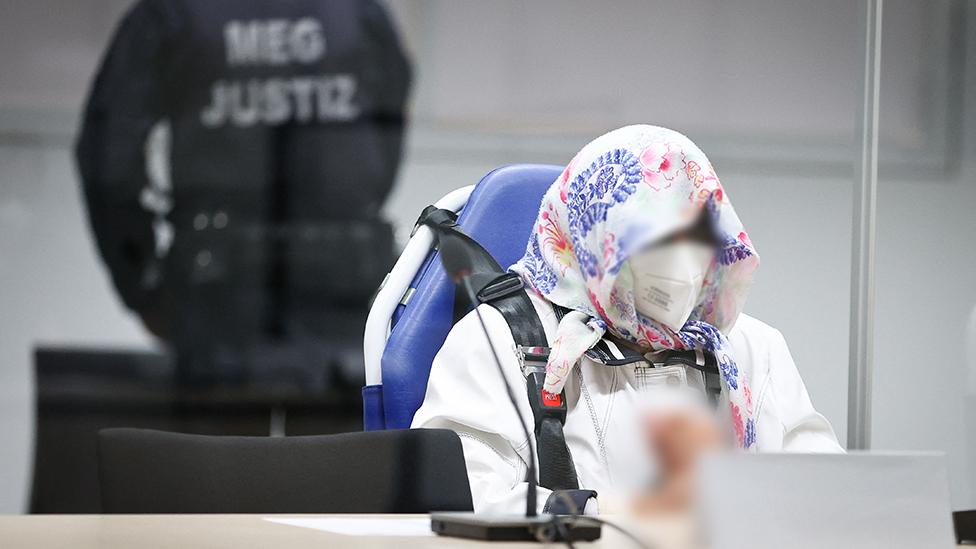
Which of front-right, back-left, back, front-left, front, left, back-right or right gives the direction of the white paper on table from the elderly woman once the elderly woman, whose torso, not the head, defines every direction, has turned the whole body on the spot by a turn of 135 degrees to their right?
left

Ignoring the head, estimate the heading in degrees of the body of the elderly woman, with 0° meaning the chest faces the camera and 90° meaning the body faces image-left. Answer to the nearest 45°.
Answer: approximately 315°

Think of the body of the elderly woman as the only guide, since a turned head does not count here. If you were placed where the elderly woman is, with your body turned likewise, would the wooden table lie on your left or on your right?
on your right
